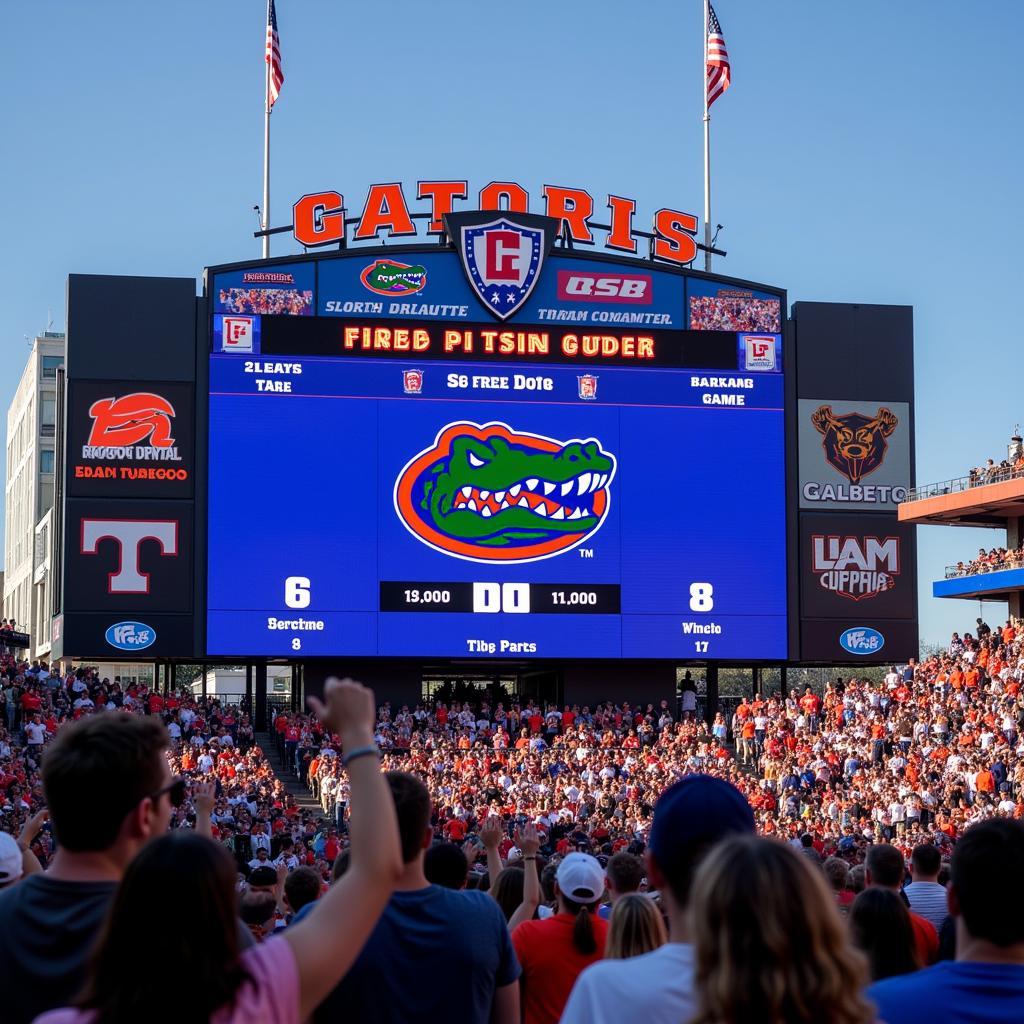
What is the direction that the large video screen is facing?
toward the camera

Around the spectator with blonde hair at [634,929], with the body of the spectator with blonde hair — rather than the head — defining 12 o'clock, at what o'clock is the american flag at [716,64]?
The american flag is roughly at 12 o'clock from the spectator with blonde hair.

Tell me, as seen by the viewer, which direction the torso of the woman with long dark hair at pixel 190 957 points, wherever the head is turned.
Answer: away from the camera

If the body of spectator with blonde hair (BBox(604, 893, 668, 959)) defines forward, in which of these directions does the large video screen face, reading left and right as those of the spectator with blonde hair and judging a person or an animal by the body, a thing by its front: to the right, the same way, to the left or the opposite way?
the opposite way

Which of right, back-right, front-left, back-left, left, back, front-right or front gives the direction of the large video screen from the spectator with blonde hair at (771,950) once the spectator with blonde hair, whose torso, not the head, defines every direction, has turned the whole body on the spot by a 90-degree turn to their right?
left

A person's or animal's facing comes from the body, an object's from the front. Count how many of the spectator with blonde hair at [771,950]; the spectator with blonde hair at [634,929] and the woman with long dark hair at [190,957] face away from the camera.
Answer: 3

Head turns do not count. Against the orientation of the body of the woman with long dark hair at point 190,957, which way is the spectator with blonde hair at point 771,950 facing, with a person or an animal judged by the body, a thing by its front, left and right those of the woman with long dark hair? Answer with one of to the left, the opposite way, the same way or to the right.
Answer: the same way

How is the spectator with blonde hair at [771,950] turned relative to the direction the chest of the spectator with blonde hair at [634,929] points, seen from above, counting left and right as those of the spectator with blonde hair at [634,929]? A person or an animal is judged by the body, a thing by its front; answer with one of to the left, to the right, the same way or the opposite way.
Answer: the same way

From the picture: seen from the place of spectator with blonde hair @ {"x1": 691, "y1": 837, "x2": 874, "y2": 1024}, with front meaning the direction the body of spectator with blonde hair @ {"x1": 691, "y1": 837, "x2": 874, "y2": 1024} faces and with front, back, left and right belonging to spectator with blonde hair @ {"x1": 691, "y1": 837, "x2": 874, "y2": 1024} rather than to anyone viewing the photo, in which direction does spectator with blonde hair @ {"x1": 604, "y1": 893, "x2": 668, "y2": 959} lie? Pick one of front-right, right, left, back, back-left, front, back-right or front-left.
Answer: front

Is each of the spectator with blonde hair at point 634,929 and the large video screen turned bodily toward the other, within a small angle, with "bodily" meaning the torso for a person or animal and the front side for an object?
yes

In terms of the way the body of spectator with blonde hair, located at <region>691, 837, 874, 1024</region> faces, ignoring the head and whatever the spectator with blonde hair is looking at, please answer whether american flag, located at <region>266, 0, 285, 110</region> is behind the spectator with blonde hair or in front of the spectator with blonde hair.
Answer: in front

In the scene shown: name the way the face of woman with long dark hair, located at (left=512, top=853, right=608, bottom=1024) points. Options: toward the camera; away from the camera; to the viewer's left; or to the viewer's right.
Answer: away from the camera

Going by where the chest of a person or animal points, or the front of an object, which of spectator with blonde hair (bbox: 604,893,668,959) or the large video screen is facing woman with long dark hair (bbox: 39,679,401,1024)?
the large video screen

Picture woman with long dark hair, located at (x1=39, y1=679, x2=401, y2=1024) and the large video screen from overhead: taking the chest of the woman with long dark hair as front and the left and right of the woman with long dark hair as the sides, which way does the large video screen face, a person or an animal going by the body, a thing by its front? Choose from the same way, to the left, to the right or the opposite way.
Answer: the opposite way

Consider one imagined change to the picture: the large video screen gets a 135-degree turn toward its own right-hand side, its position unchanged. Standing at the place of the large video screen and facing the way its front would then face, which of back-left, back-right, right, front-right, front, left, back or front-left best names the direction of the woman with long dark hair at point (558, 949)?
back-left

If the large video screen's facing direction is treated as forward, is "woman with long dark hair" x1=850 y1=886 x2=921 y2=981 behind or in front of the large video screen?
in front

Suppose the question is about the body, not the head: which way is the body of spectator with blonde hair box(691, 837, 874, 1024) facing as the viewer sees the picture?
away from the camera

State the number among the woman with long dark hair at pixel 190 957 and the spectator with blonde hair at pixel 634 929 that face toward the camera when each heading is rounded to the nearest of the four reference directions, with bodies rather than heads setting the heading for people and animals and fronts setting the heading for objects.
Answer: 0
